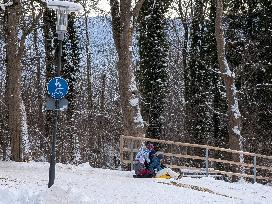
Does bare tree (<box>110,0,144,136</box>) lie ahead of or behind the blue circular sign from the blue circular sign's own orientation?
behind

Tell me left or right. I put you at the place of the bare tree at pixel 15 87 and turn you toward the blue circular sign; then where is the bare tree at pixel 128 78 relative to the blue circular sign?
left

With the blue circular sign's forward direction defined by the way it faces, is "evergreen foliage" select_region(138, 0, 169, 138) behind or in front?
behind

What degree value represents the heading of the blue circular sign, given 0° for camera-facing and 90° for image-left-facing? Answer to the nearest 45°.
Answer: approximately 0°
